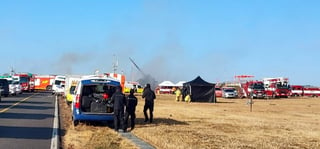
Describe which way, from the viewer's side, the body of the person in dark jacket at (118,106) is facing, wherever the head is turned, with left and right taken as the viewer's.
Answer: facing away from the viewer
